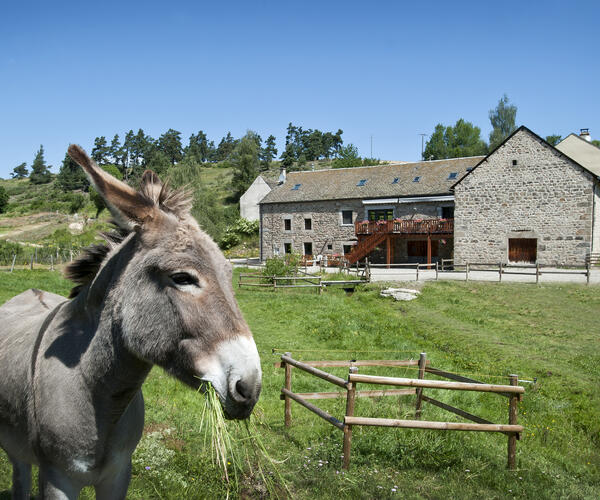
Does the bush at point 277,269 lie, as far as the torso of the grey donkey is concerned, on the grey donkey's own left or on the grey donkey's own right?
on the grey donkey's own left

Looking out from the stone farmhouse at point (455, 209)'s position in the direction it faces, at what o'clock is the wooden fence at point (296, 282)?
The wooden fence is roughly at 1 o'clock from the stone farmhouse.

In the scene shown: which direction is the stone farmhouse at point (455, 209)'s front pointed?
toward the camera

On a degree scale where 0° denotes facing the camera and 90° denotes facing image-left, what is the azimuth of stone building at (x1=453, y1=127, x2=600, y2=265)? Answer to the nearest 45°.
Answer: approximately 0°

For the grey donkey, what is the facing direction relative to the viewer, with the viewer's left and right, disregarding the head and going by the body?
facing the viewer and to the right of the viewer

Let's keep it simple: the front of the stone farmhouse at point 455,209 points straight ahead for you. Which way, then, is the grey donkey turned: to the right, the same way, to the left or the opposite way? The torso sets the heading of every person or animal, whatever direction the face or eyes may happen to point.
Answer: to the left

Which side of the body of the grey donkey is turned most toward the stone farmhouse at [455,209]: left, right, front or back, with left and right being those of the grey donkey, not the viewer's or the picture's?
left

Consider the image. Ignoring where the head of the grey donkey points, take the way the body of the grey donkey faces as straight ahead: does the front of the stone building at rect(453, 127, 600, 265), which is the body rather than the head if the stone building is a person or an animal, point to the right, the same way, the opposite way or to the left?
to the right

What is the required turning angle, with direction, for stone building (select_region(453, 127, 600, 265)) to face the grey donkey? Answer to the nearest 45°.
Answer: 0° — it already faces it
